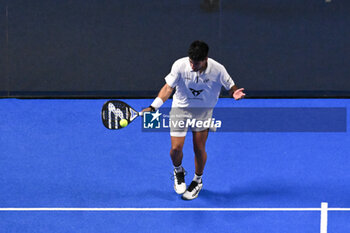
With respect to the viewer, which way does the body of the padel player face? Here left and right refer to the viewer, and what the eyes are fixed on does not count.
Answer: facing the viewer
